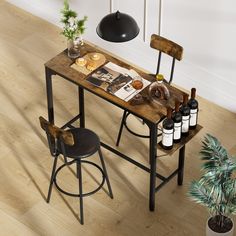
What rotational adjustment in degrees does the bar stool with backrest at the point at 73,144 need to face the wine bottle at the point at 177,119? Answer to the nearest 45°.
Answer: approximately 45° to its right

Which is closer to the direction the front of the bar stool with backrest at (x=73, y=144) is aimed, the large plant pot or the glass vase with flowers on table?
the glass vase with flowers on table

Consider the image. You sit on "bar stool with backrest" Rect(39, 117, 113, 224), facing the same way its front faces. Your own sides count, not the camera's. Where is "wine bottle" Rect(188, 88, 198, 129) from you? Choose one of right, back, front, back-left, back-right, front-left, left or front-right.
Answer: front-right

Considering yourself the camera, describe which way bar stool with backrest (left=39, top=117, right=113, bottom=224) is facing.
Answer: facing away from the viewer and to the right of the viewer

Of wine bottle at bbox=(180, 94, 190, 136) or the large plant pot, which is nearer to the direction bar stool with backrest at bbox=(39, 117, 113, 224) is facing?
the wine bottle

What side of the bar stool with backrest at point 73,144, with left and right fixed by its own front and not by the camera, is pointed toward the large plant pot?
right

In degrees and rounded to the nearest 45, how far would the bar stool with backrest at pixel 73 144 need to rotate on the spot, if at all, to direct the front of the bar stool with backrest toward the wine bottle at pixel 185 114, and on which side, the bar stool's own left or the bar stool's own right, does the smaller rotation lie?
approximately 45° to the bar stool's own right

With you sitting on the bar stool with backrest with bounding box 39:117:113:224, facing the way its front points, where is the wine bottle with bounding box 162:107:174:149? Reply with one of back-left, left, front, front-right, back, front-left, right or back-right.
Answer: front-right

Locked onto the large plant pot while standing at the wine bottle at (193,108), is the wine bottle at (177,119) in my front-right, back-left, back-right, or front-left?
front-right

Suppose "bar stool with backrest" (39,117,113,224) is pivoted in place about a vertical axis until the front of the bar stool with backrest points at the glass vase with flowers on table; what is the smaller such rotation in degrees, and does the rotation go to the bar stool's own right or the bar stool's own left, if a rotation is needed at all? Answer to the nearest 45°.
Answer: approximately 45° to the bar stool's own left
